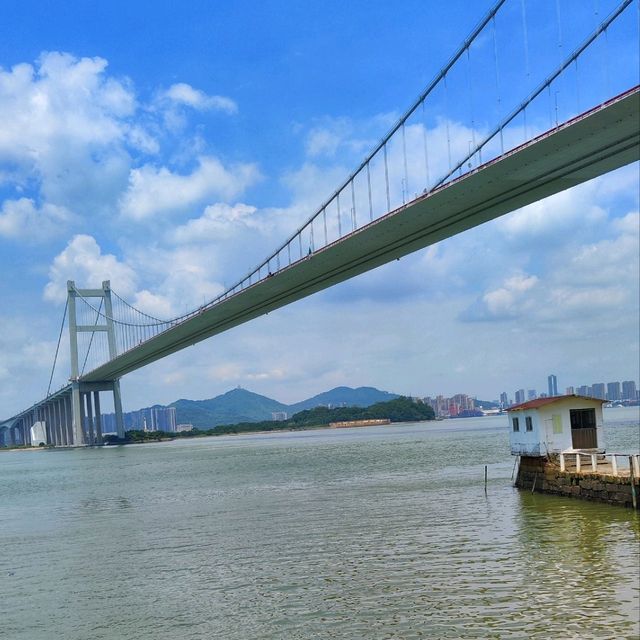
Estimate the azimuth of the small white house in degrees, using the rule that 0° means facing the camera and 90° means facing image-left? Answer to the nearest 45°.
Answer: approximately 315°
